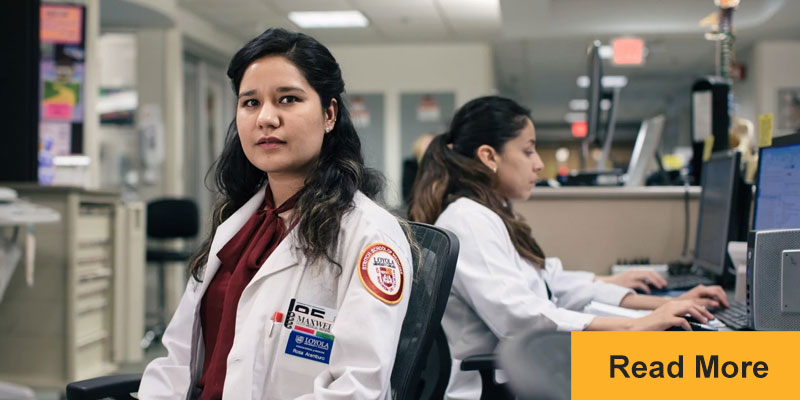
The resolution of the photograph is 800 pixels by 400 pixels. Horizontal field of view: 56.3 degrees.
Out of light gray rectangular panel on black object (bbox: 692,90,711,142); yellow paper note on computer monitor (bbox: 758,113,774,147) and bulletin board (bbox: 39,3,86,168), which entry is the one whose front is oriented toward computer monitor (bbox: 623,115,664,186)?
the bulletin board

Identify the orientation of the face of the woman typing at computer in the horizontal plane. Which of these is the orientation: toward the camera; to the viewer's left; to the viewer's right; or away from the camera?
to the viewer's right

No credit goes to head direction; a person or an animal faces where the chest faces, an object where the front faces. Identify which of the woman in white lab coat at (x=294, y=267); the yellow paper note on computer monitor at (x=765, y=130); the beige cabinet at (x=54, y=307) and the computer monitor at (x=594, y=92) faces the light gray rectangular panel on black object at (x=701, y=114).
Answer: the beige cabinet

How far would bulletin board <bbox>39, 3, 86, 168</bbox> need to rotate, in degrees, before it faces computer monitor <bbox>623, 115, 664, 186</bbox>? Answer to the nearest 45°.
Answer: approximately 90° to its left

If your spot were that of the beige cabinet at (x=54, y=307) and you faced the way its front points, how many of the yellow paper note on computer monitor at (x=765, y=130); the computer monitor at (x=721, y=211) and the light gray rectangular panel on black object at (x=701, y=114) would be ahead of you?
3

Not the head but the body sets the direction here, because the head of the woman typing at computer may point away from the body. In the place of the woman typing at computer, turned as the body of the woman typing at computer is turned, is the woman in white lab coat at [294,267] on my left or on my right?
on my right

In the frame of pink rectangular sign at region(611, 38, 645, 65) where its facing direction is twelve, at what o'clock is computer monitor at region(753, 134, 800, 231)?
The computer monitor is roughly at 12 o'clock from the pink rectangular sign.

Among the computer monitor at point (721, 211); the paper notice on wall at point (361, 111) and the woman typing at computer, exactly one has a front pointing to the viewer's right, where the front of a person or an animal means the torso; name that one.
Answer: the woman typing at computer

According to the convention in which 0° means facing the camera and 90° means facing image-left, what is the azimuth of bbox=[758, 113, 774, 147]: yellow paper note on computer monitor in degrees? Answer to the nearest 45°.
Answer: approximately 0°
